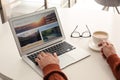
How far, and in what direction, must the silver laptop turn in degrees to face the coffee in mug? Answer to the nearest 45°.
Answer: approximately 45° to its left

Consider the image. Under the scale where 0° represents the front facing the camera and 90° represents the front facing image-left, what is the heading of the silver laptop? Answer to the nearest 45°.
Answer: approximately 315°
